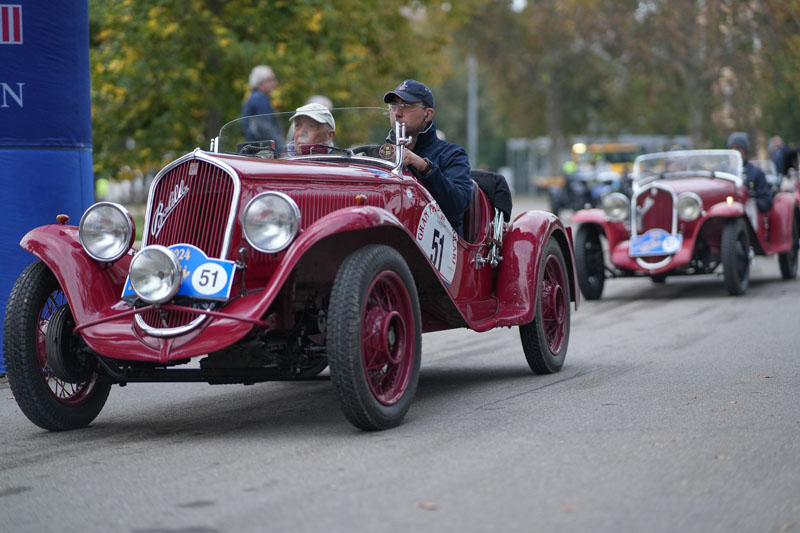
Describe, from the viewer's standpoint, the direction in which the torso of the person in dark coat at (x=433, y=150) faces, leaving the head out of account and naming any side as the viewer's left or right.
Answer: facing the viewer and to the left of the viewer

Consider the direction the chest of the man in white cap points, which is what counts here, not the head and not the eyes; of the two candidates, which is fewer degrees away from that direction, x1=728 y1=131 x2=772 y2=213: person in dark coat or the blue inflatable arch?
the blue inflatable arch

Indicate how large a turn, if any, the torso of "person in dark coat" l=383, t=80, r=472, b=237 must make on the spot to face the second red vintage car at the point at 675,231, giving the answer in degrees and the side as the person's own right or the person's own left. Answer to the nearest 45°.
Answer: approximately 180°

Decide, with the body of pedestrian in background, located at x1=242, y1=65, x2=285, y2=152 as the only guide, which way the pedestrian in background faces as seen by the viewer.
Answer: to the viewer's right

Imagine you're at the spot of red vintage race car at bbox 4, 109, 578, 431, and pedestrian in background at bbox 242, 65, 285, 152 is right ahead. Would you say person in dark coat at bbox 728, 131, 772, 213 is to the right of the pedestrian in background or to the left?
right

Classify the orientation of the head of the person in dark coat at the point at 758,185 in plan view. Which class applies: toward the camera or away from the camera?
toward the camera

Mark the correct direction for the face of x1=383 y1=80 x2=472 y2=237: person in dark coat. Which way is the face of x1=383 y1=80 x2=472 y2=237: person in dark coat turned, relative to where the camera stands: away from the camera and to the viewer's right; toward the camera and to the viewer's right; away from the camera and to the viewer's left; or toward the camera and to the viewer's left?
toward the camera and to the viewer's left

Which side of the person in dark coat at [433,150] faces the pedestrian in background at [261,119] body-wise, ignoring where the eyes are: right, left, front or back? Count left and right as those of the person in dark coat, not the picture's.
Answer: right

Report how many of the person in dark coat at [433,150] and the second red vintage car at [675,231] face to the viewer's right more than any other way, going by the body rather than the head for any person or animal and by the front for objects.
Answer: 0

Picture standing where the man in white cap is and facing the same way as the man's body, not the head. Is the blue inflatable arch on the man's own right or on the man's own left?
on the man's own right
